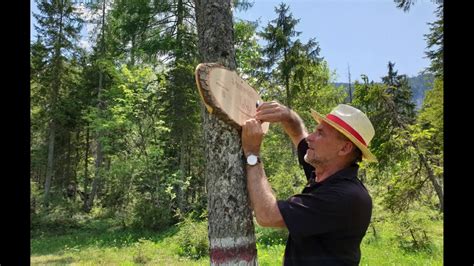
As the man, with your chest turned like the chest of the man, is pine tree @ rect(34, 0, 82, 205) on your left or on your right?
on your right

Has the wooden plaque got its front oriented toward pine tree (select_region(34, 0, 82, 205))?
no

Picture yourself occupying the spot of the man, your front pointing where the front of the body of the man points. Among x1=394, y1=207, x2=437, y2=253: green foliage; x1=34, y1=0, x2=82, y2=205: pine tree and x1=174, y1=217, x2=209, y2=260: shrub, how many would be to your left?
0

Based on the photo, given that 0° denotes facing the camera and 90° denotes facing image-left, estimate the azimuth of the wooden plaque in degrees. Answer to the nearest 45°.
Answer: approximately 315°

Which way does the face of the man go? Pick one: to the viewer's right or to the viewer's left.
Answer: to the viewer's left

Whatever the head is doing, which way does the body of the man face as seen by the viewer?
to the viewer's left

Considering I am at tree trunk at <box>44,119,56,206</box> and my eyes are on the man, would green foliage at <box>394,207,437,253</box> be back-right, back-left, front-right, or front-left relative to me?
front-left

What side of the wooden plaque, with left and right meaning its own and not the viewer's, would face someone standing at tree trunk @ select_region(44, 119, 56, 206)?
back

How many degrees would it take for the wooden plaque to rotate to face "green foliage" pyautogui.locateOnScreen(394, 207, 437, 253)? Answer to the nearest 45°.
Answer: approximately 90° to its left
